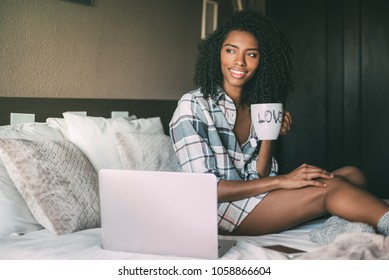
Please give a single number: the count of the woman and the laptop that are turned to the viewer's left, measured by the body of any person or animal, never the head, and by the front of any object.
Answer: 0

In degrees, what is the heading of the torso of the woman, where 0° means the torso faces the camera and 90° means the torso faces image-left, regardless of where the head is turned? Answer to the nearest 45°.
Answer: approximately 315°

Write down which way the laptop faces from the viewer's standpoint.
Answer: facing away from the viewer and to the right of the viewer

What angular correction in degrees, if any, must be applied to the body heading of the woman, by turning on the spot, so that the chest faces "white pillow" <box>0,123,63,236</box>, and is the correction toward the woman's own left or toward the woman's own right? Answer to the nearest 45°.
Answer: approximately 90° to the woman's own right

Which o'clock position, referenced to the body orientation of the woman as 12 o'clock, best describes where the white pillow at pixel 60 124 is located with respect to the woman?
The white pillow is roughly at 5 o'clock from the woman.
